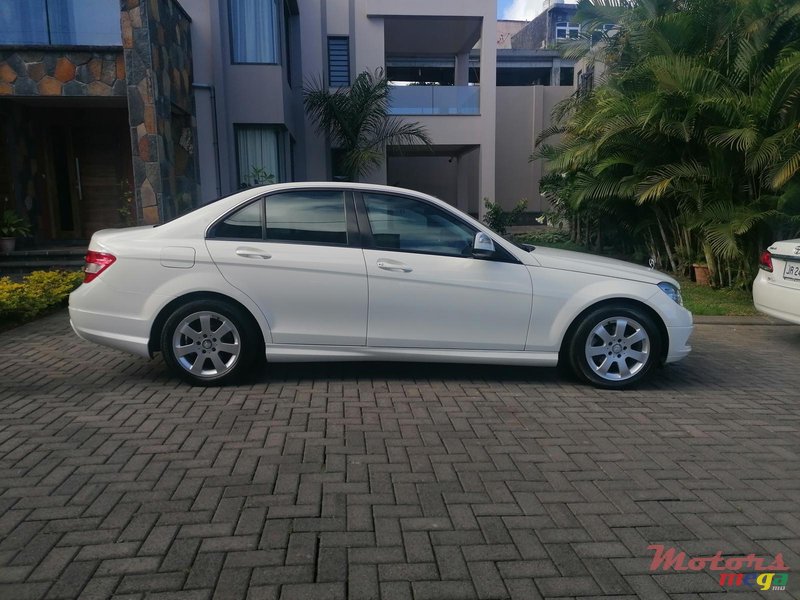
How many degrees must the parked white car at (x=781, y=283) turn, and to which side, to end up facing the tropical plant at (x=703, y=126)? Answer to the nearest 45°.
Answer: approximately 45° to its left

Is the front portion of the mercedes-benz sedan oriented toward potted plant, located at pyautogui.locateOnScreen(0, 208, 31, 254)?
no

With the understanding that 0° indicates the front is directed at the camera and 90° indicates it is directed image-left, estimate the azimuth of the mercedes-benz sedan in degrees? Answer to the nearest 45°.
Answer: approximately 270°

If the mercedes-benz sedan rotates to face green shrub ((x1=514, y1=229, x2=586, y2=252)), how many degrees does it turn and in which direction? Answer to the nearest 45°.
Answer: approximately 90° to its left

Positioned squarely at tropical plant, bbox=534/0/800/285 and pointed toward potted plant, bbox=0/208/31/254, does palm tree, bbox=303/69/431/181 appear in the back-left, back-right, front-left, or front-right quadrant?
front-right

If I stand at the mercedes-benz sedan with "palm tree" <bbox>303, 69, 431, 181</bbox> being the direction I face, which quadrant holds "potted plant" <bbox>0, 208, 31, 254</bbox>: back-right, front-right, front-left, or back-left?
front-left

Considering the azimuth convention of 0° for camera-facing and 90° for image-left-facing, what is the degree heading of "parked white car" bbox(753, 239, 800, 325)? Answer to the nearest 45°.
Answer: approximately 225°

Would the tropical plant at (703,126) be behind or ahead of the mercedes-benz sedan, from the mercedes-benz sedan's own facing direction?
ahead

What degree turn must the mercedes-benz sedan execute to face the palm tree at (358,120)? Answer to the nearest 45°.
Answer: approximately 90° to its left

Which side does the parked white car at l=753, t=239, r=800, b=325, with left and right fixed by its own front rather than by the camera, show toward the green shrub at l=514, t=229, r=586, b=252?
left

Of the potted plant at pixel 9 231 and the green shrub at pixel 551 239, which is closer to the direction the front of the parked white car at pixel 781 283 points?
the green shrub

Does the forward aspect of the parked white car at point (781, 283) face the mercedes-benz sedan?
no

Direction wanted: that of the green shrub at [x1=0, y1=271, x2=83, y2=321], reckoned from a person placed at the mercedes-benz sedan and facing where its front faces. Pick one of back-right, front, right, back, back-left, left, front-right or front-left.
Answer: back-left

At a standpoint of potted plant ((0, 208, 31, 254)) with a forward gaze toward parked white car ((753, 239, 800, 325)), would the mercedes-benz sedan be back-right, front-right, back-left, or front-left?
front-right
